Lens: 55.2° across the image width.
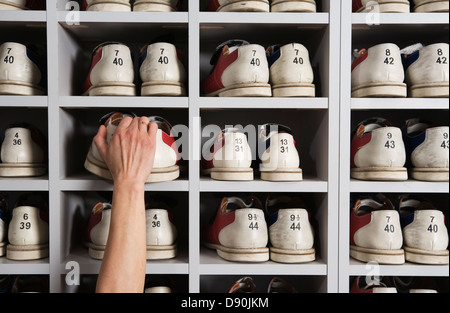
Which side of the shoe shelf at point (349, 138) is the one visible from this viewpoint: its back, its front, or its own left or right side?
front

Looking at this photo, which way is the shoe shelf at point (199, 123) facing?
toward the camera
